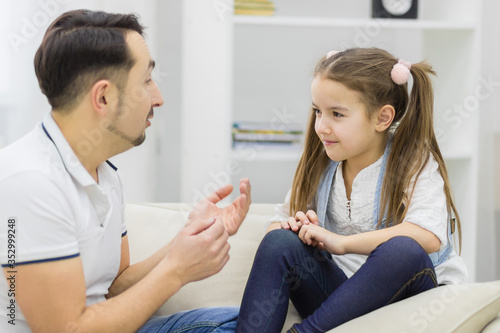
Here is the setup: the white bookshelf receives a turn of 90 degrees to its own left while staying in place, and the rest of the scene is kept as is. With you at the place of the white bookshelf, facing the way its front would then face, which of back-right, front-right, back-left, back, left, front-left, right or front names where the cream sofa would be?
right

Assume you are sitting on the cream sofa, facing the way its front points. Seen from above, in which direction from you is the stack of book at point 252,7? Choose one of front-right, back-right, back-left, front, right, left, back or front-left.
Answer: back

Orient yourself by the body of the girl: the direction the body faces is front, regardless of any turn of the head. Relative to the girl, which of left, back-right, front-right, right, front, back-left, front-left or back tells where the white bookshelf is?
back-right

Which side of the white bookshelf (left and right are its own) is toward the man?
front

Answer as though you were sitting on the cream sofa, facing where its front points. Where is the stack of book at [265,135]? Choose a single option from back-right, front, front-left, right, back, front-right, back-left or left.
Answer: back

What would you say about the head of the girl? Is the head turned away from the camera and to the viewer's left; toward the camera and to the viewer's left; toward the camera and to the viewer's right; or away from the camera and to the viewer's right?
toward the camera and to the viewer's left

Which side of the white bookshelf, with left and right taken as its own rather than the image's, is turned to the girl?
front

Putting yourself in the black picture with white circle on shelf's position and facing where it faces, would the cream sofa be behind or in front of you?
in front

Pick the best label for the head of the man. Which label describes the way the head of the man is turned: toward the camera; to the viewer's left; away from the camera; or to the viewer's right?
to the viewer's right

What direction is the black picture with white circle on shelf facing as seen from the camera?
toward the camera

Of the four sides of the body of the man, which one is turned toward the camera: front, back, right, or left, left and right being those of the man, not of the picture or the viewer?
right

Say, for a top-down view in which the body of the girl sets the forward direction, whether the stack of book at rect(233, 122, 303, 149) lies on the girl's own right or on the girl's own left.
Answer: on the girl's own right

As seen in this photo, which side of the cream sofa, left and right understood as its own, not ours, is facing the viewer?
front

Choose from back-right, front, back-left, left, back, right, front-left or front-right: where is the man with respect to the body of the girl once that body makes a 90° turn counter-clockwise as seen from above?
right
